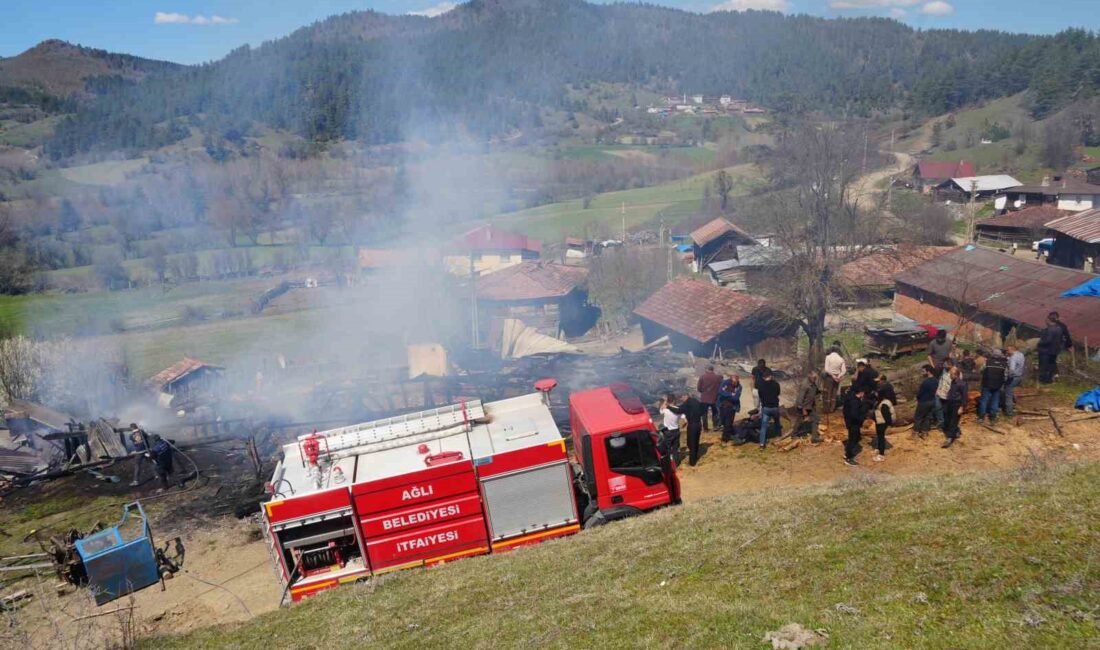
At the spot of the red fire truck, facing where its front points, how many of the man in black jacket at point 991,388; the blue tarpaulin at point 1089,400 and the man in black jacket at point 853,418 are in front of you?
3

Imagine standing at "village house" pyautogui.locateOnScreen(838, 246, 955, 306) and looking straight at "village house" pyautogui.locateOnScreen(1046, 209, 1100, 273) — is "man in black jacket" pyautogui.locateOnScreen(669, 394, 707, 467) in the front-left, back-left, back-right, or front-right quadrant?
back-right

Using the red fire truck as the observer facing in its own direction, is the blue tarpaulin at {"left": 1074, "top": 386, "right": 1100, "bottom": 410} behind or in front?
in front

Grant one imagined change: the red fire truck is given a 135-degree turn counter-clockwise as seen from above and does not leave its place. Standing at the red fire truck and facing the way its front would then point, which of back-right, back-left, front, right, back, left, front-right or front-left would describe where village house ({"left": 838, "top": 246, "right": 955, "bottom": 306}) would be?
right

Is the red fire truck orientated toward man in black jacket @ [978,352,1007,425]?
yes

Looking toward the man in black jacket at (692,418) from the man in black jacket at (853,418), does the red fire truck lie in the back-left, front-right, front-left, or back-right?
front-left

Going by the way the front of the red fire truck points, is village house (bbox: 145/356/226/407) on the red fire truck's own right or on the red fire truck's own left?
on the red fire truck's own left

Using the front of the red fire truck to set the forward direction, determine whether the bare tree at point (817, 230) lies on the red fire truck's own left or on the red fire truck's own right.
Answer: on the red fire truck's own left

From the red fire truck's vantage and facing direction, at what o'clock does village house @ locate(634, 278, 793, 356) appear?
The village house is roughly at 10 o'clock from the red fire truck.

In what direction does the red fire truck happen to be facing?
to the viewer's right

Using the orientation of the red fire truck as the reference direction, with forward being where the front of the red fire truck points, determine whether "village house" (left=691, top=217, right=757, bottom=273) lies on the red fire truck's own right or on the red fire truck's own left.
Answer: on the red fire truck's own left

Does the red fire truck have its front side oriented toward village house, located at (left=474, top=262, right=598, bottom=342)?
no

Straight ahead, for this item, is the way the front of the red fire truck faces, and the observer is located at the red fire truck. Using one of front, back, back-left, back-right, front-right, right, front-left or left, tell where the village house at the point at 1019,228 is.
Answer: front-left

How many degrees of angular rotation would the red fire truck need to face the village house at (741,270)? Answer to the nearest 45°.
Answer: approximately 45° to its left
